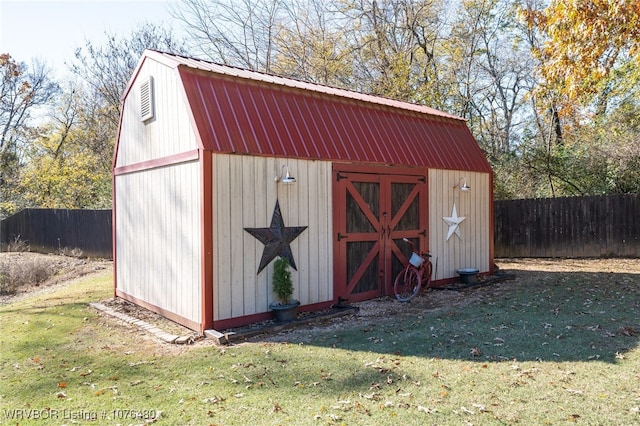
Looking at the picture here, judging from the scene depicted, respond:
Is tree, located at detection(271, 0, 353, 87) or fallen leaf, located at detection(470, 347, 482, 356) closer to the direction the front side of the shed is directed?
the fallen leaf

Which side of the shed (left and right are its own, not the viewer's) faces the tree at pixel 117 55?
back

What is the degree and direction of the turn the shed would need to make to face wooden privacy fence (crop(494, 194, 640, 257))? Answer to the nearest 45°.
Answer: approximately 90° to its left

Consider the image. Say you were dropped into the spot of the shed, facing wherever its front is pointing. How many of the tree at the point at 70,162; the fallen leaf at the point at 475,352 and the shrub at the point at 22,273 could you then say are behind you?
2

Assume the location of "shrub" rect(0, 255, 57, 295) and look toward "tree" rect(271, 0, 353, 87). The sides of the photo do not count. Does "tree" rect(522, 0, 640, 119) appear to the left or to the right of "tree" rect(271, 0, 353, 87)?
right

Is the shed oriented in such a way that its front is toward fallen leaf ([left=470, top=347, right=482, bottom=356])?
yes

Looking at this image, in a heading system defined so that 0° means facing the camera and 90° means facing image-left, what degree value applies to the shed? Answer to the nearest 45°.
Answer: approximately 315°

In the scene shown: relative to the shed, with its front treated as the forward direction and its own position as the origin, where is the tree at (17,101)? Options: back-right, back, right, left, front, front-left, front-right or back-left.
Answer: back
